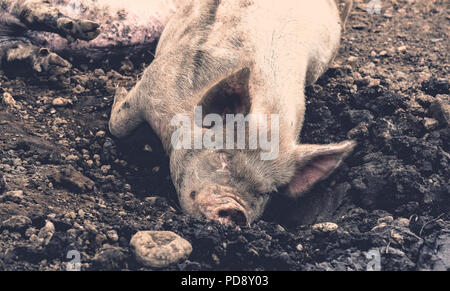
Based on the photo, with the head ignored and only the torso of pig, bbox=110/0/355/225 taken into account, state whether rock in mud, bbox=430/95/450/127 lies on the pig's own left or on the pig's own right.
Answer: on the pig's own left

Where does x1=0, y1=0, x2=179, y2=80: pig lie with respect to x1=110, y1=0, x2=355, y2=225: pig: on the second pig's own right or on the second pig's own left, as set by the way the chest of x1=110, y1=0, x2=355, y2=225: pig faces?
on the second pig's own right

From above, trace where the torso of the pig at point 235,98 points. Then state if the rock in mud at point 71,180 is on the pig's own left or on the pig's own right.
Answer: on the pig's own right

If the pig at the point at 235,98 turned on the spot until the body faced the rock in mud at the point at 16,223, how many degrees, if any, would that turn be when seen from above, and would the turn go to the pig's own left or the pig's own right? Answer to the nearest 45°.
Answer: approximately 45° to the pig's own right

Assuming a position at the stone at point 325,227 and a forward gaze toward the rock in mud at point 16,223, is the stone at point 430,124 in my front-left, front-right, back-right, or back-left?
back-right

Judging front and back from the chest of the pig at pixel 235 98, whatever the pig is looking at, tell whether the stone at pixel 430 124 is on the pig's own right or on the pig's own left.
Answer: on the pig's own left

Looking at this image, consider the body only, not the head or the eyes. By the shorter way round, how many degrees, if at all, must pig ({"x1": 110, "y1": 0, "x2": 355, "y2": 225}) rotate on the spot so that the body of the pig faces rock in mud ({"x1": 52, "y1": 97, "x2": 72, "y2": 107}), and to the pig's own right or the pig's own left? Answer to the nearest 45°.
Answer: approximately 135° to the pig's own right

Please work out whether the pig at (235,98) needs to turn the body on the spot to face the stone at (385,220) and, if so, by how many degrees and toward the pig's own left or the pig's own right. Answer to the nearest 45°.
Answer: approximately 90° to the pig's own left

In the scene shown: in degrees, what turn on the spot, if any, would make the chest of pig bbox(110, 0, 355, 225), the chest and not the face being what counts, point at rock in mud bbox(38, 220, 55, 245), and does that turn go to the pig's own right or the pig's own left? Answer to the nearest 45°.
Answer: approximately 45° to the pig's own right

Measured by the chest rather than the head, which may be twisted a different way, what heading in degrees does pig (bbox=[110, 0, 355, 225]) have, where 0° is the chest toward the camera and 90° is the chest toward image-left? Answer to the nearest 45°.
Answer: approximately 0°

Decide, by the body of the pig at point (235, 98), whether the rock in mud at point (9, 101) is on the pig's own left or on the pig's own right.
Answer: on the pig's own right
